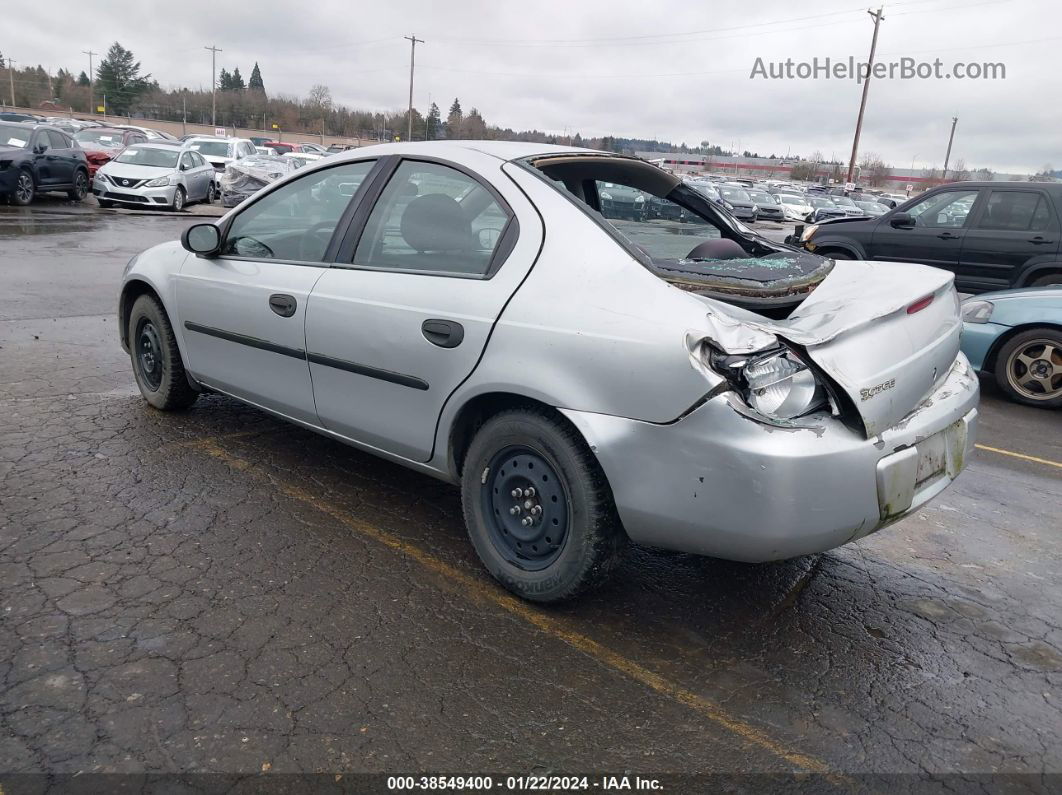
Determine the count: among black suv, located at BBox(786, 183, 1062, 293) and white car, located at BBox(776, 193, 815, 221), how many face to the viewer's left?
1

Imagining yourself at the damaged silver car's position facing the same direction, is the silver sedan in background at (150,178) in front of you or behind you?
in front

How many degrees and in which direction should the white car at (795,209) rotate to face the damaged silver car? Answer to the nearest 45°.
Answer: approximately 45° to its right

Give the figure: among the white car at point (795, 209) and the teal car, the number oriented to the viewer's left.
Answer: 1

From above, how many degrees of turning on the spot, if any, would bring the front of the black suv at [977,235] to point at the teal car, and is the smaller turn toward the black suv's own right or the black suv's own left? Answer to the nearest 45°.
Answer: approximately 90° to the black suv's own left

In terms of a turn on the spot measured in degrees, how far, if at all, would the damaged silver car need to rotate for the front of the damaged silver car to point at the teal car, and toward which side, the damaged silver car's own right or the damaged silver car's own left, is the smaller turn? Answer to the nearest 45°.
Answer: approximately 90° to the damaged silver car's own right

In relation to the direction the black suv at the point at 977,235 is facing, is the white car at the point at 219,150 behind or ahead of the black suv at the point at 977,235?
ahead

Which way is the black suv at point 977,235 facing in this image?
to the viewer's left

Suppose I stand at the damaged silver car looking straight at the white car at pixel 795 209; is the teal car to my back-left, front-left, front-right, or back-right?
front-right

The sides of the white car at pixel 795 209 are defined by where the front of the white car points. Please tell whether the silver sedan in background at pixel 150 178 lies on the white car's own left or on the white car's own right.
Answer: on the white car's own right

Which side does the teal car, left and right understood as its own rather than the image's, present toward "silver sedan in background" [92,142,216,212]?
front

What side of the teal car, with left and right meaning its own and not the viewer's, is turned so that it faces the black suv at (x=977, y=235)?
right

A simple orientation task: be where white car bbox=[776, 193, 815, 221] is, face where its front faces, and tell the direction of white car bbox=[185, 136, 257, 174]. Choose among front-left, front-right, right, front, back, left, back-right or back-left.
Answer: right

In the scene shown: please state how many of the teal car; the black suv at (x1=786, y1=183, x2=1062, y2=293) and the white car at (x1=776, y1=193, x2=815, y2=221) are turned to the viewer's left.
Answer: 2

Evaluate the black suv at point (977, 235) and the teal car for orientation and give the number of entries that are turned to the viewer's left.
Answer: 2

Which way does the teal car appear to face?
to the viewer's left
